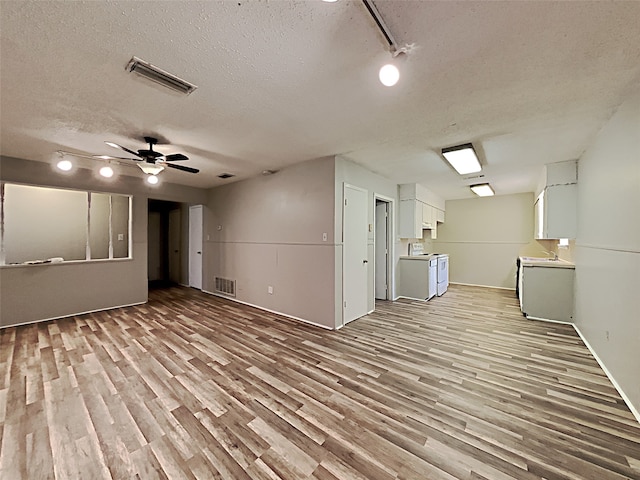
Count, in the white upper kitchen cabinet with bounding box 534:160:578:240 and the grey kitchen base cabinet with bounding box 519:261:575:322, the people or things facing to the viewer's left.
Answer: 2

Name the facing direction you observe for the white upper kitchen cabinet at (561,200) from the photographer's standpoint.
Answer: facing to the left of the viewer

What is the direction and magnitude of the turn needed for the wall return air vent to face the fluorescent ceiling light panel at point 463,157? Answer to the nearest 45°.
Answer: approximately 90° to its left

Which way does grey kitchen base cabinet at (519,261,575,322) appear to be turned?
to the viewer's left

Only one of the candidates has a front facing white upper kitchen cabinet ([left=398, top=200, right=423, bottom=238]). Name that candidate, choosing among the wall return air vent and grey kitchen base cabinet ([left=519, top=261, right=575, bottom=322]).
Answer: the grey kitchen base cabinet

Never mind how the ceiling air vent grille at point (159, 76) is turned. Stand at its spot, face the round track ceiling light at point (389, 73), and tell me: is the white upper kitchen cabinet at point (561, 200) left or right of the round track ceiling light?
left

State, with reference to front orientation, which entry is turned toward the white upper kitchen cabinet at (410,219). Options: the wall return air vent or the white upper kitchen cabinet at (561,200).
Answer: the white upper kitchen cabinet at (561,200)

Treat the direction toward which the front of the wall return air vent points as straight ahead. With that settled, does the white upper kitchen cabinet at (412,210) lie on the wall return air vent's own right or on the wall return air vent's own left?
on the wall return air vent's own left
